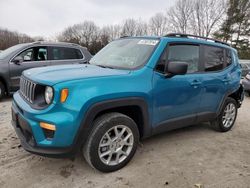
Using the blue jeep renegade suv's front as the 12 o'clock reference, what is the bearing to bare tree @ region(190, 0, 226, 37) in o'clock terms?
The bare tree is roughly at 5 o'clock from the blue jeep renegade suv.

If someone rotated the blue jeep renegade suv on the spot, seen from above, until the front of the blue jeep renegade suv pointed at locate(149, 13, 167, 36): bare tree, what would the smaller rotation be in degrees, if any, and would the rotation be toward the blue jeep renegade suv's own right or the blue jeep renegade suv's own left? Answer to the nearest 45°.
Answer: approximately 135° to the blue jeep renegade suv's own right
